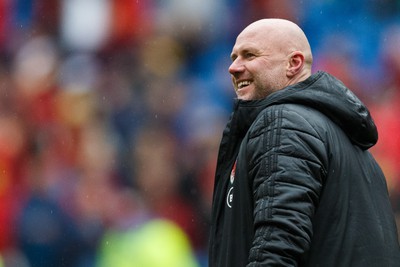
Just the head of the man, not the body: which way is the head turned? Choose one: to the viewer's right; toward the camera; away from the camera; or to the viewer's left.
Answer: to the viewer's left

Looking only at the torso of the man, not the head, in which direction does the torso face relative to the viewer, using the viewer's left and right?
facing to the left of the viewer
